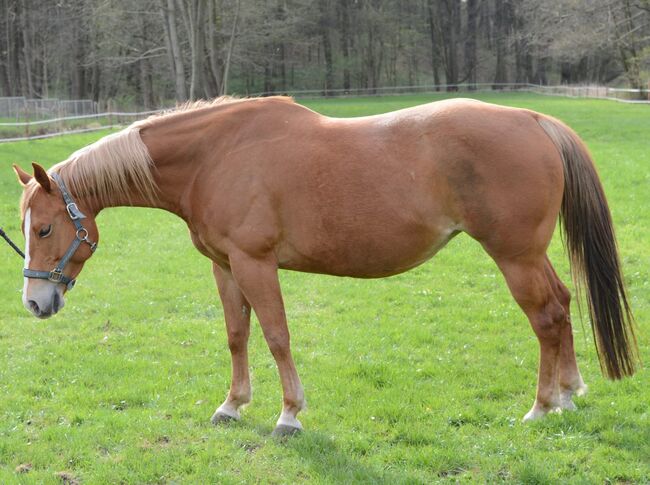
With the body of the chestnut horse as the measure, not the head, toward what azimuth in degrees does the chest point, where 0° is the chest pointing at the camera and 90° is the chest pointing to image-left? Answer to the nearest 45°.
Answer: approximately 90°

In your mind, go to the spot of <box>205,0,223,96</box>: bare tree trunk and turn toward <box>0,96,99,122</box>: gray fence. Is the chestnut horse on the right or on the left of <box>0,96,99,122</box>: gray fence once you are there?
left

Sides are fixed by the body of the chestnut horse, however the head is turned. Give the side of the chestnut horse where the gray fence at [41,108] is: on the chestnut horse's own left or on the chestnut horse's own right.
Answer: on the chestnut horse's own right

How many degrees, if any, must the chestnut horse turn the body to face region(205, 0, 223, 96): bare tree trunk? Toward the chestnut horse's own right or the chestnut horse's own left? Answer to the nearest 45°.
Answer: approximately 90° to the chestnut horse's own right

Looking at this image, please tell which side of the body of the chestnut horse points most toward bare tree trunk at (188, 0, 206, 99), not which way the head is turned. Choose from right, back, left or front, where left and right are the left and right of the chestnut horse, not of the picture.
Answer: right
